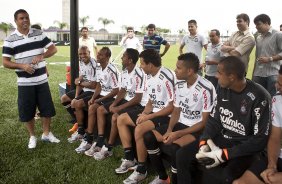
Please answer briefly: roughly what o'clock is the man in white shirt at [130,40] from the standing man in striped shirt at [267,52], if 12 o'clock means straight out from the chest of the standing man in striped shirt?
The man in white shirt is roughly at 3 o'clock from the standing man in striped shirt.

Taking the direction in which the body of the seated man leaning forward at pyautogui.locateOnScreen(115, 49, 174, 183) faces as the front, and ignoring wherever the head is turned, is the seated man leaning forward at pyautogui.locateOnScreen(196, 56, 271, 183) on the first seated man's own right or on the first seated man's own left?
on the first seated man's own left

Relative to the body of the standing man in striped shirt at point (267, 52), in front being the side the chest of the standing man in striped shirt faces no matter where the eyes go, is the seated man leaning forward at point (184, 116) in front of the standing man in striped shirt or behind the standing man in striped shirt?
in front

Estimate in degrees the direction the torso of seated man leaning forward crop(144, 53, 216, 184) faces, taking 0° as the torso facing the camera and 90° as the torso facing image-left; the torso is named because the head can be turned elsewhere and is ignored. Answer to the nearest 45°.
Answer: approximately 45°

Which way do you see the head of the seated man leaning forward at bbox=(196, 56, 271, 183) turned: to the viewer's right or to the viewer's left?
to the viewer's left

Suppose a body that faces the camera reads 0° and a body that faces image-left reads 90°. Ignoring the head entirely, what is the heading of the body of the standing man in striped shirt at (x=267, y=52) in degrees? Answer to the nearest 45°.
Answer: approximately 45°

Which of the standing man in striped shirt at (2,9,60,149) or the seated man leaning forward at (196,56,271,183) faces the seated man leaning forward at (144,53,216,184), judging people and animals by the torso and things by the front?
the standing man in striped shirt
